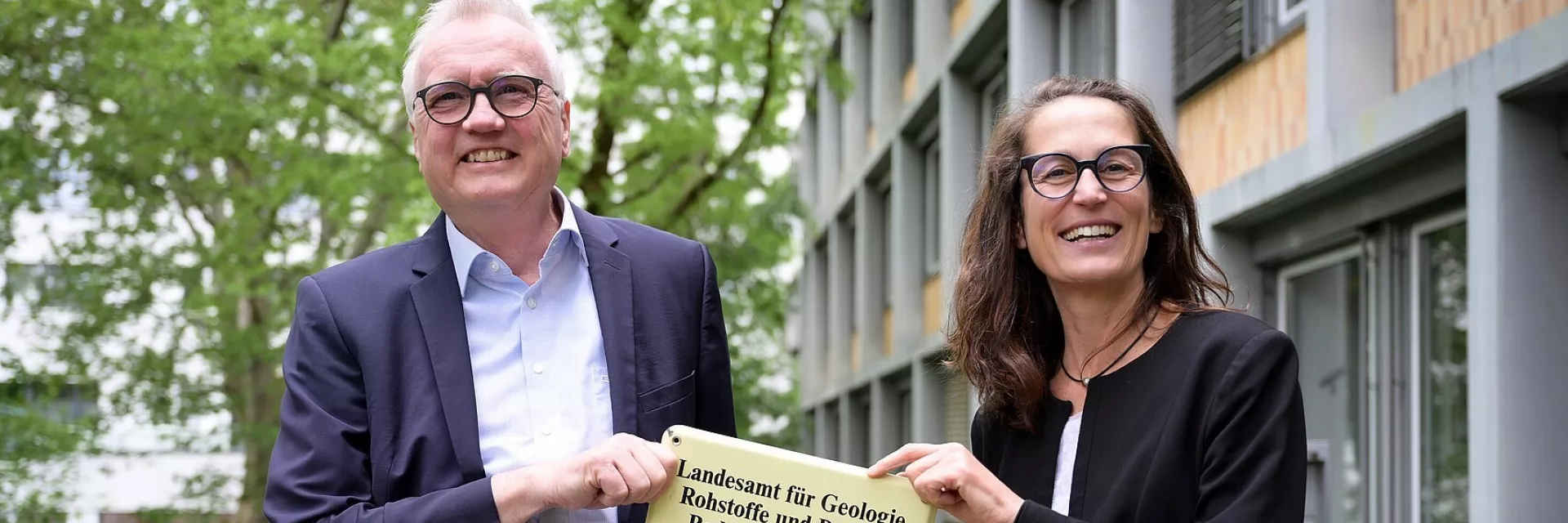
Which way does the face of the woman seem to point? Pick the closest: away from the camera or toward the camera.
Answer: toward the camera

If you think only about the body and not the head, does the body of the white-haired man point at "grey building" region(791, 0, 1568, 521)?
no

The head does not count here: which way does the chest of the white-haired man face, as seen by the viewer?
toward the camera

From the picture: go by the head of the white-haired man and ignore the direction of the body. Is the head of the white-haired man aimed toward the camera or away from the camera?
toward the camera

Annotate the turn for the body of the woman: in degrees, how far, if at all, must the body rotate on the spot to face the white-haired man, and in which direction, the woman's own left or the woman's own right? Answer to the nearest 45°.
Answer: approximately 45° to the woman's own right

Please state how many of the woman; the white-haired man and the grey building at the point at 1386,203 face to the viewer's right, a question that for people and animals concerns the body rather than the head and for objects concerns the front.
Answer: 0

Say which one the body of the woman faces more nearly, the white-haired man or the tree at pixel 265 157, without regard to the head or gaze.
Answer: the white-haired man

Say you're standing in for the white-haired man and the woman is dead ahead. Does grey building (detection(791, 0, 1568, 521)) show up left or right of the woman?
left

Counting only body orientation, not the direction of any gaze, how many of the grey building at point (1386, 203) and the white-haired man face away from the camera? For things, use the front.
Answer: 0

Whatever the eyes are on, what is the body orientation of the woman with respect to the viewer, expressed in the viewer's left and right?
facing the viewer and to the left of the viewer

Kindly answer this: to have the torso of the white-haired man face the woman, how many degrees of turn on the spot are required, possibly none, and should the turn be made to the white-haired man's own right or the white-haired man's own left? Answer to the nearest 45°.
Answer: approximately 90° to the white-haired man's own left

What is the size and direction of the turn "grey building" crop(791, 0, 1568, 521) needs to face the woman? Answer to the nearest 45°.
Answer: approximately 45° to its left

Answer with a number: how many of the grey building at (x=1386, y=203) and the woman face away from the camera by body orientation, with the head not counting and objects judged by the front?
0

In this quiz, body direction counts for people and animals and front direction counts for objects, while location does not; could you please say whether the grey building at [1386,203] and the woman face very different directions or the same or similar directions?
same or similar directions

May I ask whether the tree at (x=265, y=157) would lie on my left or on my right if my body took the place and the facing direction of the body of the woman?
on my right
